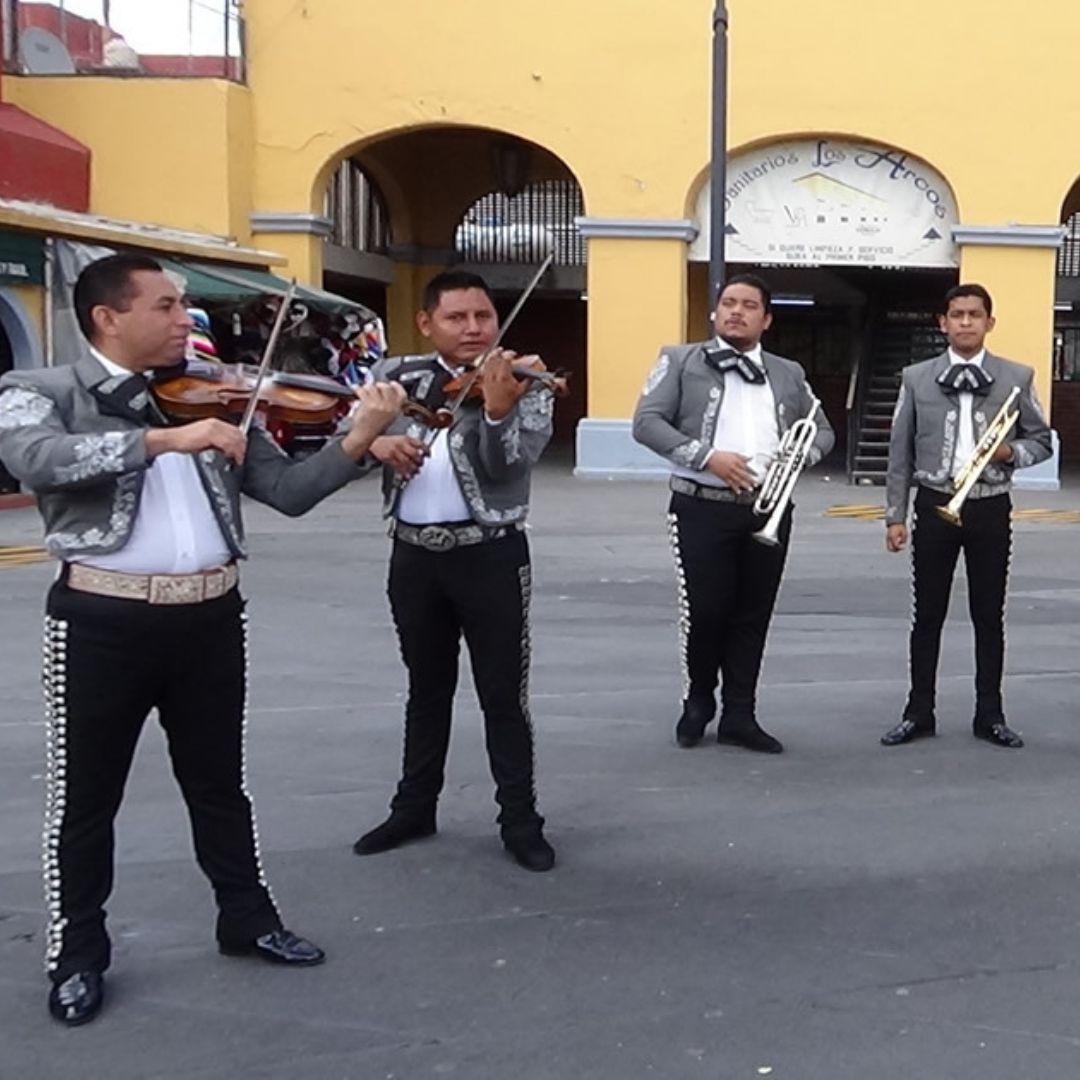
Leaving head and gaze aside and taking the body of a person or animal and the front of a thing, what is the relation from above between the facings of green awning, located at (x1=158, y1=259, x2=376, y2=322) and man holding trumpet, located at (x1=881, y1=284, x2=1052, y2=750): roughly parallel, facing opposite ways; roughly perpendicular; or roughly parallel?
roughly perpendicular

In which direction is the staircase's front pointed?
toward the camera

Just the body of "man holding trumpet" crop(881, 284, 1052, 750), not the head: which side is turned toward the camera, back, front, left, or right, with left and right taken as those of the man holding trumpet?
front

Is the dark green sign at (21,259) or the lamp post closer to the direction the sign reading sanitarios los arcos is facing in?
the lamp post

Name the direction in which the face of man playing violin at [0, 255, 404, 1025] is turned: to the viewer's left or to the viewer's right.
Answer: to the viewer's right

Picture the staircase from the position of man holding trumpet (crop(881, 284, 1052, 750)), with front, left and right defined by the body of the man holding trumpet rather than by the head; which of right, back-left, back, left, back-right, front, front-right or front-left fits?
back

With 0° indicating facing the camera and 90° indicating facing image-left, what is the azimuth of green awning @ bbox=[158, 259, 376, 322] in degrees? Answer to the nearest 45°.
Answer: approximately 315°

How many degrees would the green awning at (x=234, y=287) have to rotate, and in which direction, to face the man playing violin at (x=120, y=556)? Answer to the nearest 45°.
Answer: approximately 45° to its right

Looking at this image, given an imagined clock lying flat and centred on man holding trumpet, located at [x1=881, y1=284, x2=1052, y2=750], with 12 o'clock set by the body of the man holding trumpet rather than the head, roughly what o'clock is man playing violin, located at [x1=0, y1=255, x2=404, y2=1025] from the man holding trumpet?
The man playing violin is roughly at 1 o'clock from the man holding trumpet.

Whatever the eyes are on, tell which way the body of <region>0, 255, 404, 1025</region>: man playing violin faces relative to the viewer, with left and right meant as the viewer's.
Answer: facing the viewer and to the right of the viewer

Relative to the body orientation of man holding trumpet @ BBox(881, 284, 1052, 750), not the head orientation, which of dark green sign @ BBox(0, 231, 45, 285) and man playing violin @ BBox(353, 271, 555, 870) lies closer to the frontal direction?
the man playing violin

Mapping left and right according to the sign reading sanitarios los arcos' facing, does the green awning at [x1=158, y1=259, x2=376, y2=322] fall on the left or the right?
on its right

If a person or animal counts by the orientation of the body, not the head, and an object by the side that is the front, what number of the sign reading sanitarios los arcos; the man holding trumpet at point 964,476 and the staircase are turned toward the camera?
3

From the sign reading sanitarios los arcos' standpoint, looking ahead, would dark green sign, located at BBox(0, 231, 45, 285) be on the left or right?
on its right

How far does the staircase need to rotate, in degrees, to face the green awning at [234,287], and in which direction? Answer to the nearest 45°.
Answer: approximately 45° to its right

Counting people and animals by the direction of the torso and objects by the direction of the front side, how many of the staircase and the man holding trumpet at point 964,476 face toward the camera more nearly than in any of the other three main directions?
2
